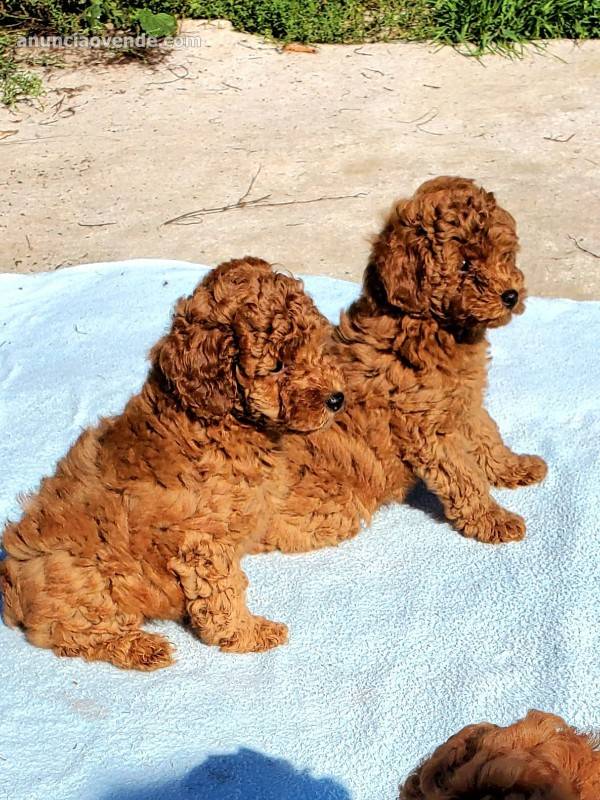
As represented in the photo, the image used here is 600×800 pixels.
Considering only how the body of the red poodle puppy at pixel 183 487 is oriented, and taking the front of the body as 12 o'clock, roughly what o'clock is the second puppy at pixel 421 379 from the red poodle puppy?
The second puppy is roughly at 11 o'clock from the red poodle puppy.

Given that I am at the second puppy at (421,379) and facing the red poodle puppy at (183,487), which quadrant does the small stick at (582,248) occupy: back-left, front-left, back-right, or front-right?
back-right

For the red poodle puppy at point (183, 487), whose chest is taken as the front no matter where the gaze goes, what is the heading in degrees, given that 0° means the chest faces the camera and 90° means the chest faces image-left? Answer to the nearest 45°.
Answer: approximately 270°

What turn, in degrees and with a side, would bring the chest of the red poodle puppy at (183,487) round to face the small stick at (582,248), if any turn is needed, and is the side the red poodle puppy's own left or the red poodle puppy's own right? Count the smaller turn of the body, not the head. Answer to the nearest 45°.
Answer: approximately 45° to the red poodle puppy's own left

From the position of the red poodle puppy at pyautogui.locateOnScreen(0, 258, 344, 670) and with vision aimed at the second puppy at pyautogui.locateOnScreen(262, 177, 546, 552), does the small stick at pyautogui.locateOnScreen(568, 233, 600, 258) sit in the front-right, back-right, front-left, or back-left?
front-left

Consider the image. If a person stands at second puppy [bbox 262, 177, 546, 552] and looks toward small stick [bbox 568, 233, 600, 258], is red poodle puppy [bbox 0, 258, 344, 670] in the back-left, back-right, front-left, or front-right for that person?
back-left
